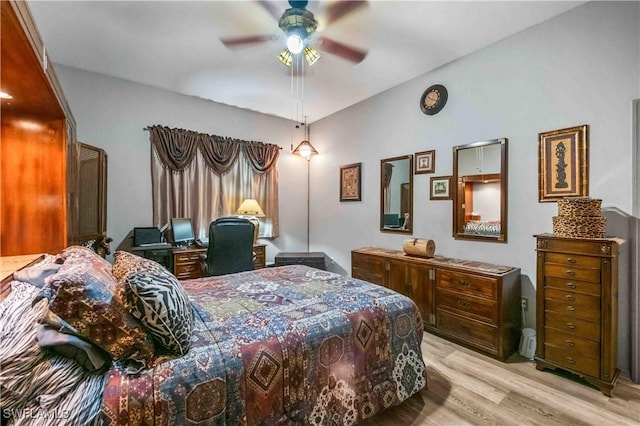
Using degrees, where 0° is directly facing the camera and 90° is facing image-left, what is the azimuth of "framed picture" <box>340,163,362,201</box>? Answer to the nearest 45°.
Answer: approximately 45°

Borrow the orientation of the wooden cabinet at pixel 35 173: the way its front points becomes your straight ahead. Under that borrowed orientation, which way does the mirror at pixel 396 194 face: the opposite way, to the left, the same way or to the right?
the opposite way

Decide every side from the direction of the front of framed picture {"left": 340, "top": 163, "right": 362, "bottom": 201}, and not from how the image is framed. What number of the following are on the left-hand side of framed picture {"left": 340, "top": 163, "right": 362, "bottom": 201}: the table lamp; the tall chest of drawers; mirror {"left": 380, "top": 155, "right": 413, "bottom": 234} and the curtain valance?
2

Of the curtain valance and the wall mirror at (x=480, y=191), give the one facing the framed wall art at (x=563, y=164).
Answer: the curtain valance

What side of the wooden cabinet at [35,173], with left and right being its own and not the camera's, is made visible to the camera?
right

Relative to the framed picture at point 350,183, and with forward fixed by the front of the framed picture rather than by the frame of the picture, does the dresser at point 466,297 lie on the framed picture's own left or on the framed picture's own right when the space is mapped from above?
on the framed picture's own left

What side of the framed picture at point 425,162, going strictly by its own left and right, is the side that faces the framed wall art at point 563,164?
left

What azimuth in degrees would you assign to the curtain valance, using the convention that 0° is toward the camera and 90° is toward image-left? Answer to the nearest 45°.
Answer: approximately 315°
